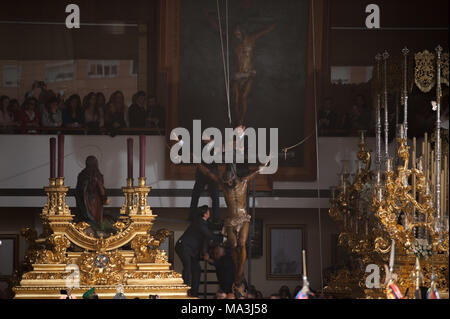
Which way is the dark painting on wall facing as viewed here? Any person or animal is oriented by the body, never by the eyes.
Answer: toward the camera

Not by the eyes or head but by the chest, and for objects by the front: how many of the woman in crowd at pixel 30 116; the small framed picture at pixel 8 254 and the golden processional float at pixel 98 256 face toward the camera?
3

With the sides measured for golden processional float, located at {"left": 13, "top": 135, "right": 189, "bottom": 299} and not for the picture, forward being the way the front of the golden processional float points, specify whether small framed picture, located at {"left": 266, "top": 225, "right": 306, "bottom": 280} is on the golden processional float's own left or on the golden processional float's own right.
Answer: on the golden processional float's own left

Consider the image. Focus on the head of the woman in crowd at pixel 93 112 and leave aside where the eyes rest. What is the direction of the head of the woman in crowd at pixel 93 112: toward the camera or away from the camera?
toward the camera

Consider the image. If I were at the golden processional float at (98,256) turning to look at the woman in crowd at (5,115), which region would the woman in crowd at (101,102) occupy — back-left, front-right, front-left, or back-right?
front-right

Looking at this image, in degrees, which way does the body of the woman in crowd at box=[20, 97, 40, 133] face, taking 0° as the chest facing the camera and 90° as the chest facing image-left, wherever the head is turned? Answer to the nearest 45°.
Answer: approximately 0°

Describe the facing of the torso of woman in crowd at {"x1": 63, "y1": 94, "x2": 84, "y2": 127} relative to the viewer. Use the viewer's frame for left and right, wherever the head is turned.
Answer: facing the viewer

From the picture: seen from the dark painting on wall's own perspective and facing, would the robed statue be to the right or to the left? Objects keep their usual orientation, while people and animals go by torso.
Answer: on its right

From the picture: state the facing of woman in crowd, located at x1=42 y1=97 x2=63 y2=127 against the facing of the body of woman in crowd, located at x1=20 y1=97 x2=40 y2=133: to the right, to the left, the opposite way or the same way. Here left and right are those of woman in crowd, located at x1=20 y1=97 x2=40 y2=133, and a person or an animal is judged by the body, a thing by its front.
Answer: the same way

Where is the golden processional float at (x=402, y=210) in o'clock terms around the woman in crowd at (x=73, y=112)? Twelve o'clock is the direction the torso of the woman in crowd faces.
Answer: The golden processional float is roughly at 10 o'clock from the woman in crowd.

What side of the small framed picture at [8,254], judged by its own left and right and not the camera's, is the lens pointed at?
front

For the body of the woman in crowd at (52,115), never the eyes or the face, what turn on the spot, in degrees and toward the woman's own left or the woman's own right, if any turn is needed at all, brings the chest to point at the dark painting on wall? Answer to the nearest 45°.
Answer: approximately 90° to the woman's own left

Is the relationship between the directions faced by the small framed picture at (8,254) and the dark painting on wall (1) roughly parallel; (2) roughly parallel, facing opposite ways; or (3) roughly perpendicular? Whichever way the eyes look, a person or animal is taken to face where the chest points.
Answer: roughly parallel

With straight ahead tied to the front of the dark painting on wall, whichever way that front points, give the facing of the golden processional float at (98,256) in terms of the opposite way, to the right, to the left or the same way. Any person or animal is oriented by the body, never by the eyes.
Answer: the same way
